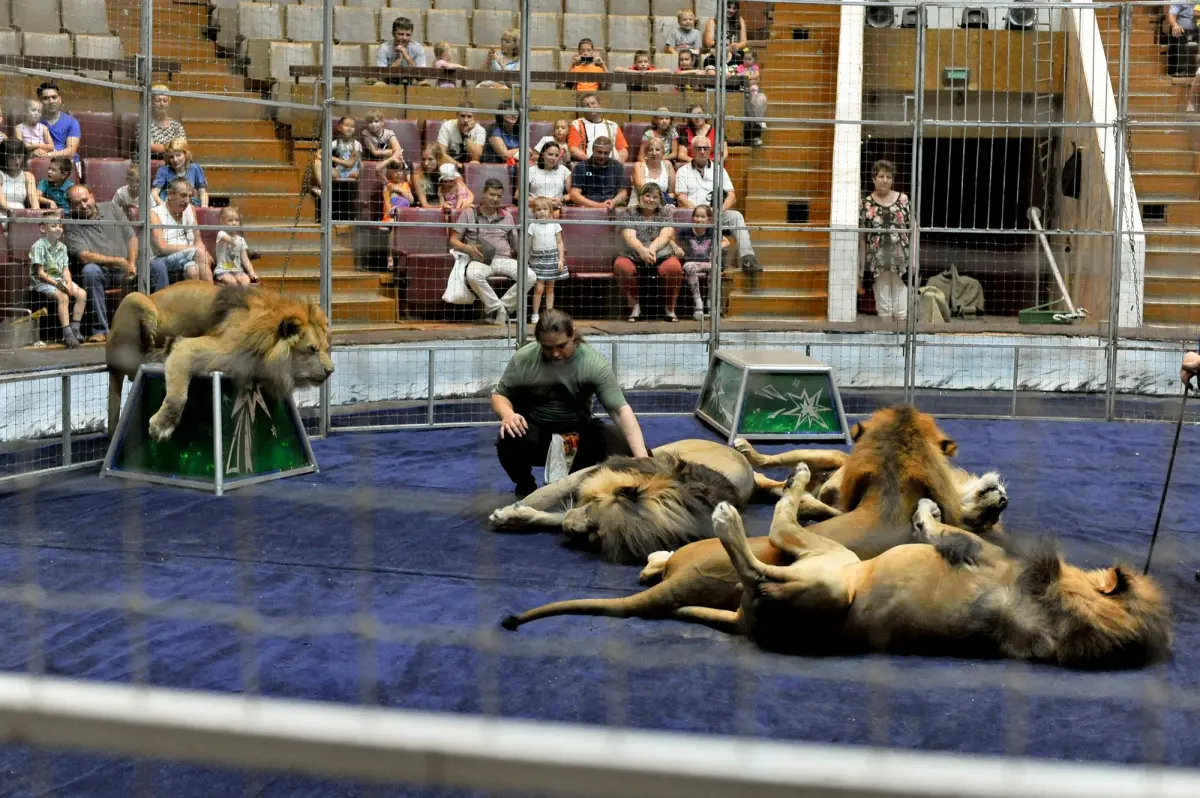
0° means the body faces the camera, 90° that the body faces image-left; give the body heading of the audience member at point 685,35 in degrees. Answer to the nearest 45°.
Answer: approximately 0°

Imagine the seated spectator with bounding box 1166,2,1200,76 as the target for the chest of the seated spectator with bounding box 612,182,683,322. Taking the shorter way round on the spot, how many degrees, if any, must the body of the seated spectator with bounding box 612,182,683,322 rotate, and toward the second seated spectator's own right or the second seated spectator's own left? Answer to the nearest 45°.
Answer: approximately 135° to the second seated spectator's own left

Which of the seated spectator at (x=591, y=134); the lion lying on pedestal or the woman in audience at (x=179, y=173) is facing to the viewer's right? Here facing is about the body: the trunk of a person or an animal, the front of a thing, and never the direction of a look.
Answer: the lion lying on pedestal

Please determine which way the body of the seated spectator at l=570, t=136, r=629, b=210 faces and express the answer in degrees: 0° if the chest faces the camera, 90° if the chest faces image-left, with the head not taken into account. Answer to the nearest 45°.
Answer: approximately 0°

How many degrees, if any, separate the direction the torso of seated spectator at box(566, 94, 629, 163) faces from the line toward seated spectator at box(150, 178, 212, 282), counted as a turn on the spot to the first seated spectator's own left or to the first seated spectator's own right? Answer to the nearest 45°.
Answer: approximately 45° to the first seated spectator's own right

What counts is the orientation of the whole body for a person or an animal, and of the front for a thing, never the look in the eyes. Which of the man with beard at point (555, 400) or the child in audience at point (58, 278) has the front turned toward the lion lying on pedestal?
the child in audience

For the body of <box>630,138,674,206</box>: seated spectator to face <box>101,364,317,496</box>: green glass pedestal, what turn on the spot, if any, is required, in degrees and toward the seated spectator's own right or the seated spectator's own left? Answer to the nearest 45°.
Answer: approximately 45° to the seated spectator's own right

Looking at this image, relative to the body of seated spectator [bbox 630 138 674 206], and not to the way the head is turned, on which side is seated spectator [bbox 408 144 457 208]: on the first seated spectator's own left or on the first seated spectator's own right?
on the first seated spectator's own right

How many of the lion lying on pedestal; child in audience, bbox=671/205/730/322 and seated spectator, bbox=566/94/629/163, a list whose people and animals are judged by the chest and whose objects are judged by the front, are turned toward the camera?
2

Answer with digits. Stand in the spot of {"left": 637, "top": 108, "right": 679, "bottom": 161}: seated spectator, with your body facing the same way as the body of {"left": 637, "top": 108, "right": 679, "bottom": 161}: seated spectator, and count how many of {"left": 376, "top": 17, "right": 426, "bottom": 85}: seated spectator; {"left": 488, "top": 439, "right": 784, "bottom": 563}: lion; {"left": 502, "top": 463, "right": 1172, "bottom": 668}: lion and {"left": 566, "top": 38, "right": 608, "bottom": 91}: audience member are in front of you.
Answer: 2
